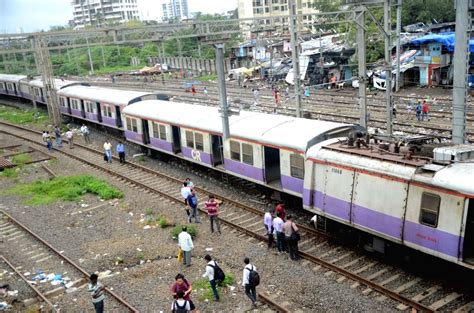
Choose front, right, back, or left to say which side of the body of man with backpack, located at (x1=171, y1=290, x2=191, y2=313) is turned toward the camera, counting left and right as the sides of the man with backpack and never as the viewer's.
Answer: back

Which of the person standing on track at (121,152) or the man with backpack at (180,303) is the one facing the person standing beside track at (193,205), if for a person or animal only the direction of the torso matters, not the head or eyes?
the man with backpack

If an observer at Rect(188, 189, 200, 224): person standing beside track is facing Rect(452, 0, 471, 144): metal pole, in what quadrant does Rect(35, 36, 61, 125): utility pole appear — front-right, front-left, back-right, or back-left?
back-left

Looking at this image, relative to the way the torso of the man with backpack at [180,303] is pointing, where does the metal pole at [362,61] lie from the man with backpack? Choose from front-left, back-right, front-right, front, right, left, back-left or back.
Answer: front-right

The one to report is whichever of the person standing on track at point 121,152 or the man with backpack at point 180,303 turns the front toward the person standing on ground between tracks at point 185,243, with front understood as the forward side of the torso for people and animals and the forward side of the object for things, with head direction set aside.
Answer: the man with backpack

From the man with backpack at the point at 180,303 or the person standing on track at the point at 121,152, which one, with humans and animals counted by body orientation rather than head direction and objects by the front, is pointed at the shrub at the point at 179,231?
the man with backpack
